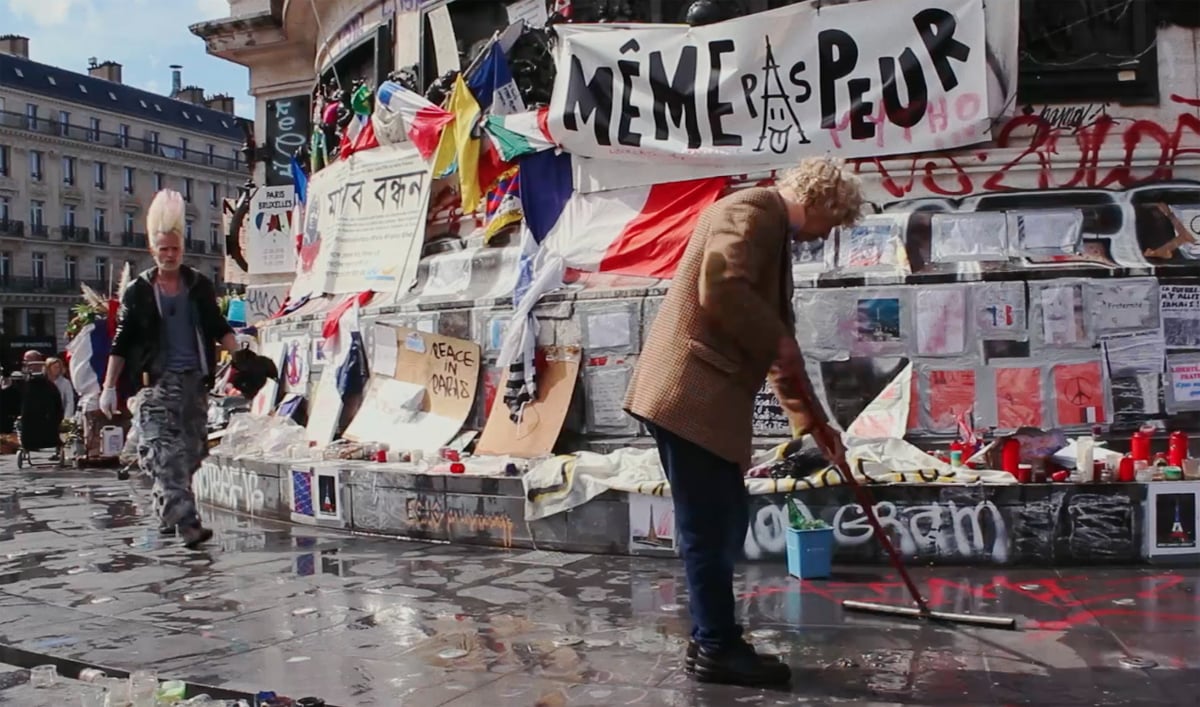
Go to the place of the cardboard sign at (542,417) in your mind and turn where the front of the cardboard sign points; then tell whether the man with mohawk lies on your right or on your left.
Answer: on your right

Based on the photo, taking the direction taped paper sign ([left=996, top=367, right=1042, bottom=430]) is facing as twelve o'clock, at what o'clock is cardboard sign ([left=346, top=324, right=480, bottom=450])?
The cardboard sign is roughly at 3 o'clock from the taped paper sign.

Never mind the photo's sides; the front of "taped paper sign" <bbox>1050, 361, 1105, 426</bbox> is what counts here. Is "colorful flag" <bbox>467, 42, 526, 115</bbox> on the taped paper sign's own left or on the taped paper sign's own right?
on the taped paper sign's own right

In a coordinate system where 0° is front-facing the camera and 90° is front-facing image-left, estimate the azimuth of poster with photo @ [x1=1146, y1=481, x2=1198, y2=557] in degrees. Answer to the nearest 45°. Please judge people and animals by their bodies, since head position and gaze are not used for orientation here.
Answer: approximately 0°

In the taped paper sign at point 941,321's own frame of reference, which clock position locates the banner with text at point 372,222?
The banner with text is roughly at 4 o'clock from the taped paper sign.

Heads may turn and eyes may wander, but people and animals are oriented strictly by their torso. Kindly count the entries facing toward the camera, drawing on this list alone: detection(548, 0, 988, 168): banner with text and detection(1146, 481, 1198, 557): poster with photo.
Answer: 2

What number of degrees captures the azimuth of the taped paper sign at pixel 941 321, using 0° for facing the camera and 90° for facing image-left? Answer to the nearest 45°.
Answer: approximately 0°

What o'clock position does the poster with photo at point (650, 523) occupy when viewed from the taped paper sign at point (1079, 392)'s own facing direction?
The poster with photo is roughly at 2 o'clock from the taped paper sign.
